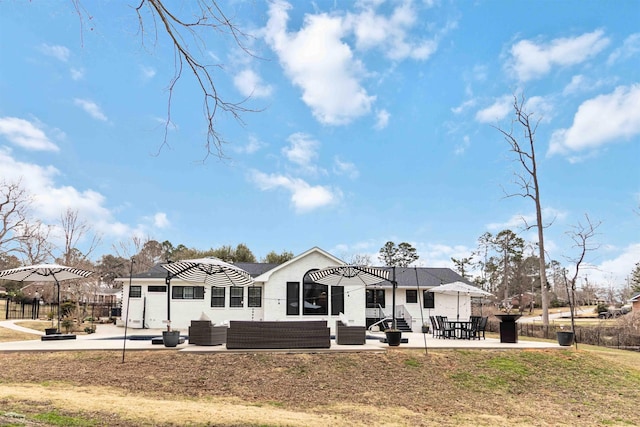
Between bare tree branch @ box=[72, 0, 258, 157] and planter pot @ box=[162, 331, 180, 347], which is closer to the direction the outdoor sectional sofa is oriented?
the planter pot

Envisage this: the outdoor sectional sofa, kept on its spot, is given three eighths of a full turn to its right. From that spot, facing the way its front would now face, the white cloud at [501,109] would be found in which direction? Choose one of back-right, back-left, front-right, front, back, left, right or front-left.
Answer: left

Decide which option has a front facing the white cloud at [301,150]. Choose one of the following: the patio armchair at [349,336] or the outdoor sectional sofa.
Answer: the outdoor sectional sofa

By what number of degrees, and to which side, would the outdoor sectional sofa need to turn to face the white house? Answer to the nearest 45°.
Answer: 0° — it already faces it

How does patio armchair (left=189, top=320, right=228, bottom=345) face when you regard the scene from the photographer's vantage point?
facing away from the viewer and to the right of the viewer

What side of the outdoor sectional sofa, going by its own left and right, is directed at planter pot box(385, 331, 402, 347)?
right

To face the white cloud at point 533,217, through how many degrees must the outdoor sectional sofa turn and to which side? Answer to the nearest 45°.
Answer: approximately 45° to its right

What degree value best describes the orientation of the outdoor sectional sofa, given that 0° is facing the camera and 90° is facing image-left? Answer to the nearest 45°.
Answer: approximately 180°
